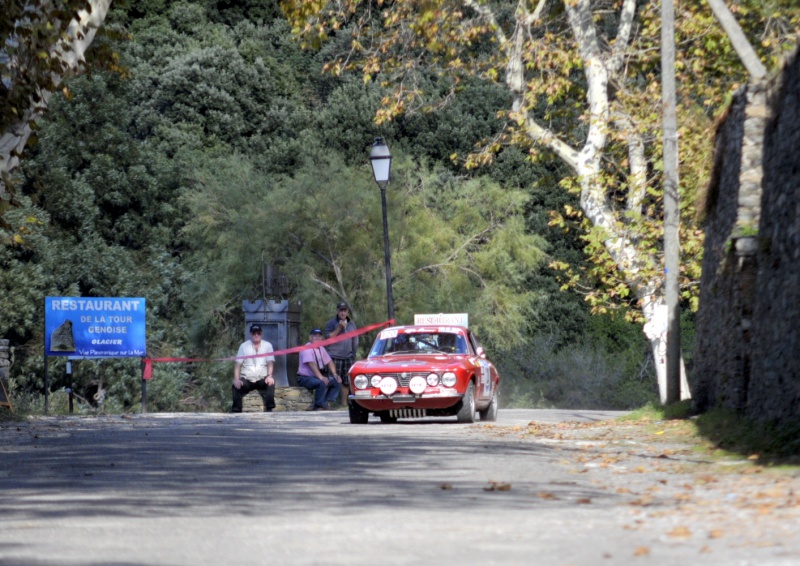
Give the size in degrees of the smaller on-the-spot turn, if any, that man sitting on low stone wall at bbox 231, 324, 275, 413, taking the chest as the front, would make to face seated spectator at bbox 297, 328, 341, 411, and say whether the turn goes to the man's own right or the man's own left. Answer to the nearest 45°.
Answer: approximately 135° to the man's own left

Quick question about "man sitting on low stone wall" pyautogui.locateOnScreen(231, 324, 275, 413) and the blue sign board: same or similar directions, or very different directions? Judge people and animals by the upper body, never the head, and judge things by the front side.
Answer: same or similar directions

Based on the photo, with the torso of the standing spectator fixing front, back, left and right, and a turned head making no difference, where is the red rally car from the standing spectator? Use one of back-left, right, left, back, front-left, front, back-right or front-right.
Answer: front

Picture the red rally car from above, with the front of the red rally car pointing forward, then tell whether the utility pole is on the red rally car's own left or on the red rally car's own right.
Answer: on the red rally car's own left

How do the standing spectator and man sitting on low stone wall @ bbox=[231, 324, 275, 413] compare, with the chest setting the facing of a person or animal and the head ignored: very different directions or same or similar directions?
same or similar directions

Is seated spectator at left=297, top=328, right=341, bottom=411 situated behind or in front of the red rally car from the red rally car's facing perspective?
behind

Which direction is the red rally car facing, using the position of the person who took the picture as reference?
facing the viewer

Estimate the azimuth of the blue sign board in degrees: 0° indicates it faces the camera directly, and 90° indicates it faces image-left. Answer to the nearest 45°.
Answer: approximately 0°

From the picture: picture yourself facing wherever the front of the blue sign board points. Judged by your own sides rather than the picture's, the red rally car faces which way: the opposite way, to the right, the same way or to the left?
the same way

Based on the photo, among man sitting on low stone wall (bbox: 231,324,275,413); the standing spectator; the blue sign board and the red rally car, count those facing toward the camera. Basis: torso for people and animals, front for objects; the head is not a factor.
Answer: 4

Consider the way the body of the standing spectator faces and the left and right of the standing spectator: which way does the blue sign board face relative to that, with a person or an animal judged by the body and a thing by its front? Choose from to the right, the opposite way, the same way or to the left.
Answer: the same way

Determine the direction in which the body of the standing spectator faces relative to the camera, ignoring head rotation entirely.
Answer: toward the camera

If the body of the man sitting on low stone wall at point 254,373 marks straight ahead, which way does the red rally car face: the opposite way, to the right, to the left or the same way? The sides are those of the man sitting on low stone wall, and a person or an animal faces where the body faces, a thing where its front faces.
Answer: the same way

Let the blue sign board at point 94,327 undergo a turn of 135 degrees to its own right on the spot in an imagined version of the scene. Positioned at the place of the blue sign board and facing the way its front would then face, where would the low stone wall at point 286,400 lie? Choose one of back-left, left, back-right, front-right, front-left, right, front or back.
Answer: right
